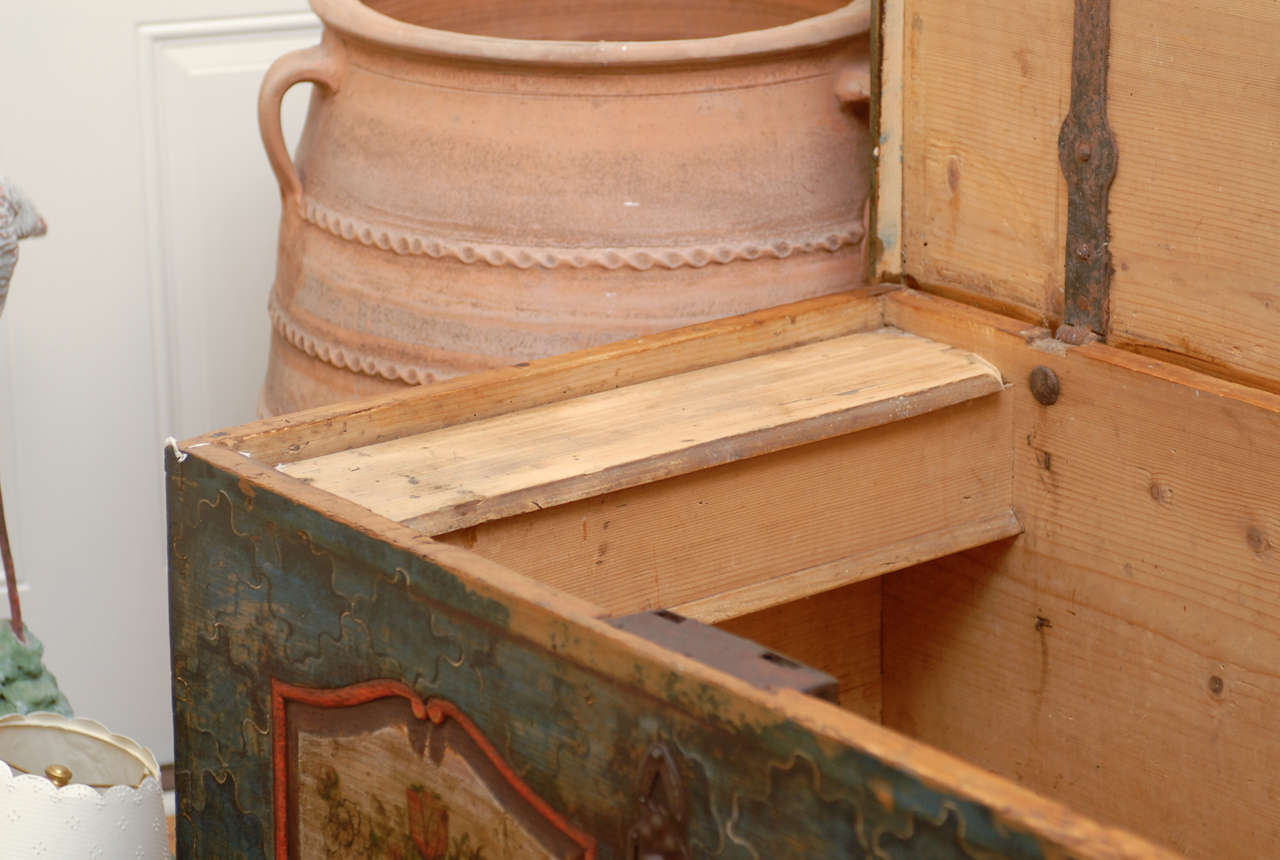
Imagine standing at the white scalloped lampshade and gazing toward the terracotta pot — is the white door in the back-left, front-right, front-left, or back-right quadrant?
front-left

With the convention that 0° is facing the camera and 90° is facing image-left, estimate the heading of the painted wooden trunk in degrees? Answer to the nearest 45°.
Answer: approximately 45°

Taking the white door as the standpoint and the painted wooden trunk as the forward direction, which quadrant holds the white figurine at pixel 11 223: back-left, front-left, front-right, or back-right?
front-right

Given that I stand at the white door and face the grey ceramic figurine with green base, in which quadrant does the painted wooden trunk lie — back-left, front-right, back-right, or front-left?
front-left

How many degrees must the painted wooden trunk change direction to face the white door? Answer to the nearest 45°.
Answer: approximately 90° to its right
